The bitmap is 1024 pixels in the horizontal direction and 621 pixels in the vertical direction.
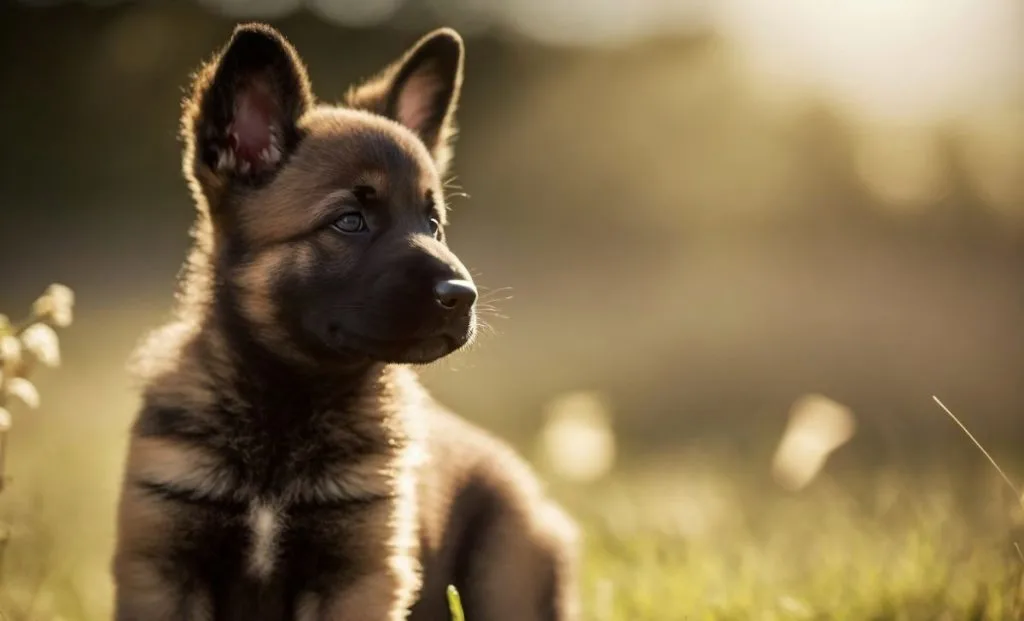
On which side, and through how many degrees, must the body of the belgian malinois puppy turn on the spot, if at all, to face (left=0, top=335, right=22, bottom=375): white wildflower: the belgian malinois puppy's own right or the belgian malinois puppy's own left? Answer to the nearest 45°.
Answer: approximately 45° to the belgian malinois puppy's own right

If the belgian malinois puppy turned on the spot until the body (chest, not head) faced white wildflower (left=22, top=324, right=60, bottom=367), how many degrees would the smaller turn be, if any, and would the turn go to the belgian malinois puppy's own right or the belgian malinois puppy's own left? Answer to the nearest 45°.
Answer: approximately 45° to the belgian malinois puppy's own right

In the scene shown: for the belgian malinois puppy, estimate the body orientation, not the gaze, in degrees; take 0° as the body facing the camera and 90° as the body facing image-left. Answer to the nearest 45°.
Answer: approximately 45°

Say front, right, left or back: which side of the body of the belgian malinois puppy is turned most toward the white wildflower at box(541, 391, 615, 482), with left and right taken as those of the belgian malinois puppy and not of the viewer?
back
